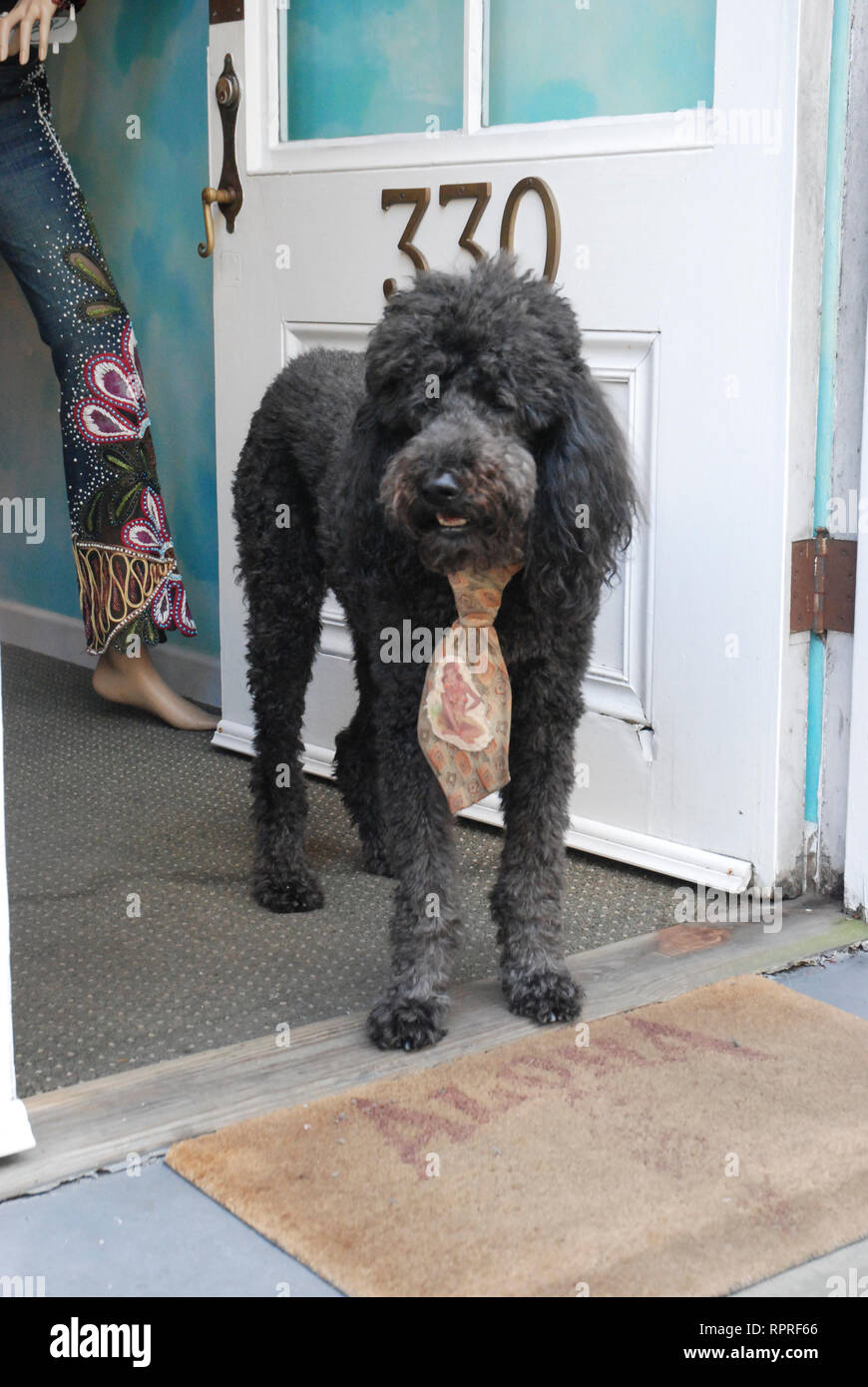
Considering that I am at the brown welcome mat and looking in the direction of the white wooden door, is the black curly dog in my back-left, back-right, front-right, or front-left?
front-left

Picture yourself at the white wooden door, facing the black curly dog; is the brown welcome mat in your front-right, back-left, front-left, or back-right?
front-left

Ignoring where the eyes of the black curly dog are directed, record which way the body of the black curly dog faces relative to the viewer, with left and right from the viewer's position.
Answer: facing the viewer and to the right of the viewer

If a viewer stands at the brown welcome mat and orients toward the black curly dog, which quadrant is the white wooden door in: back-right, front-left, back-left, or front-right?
front-right
